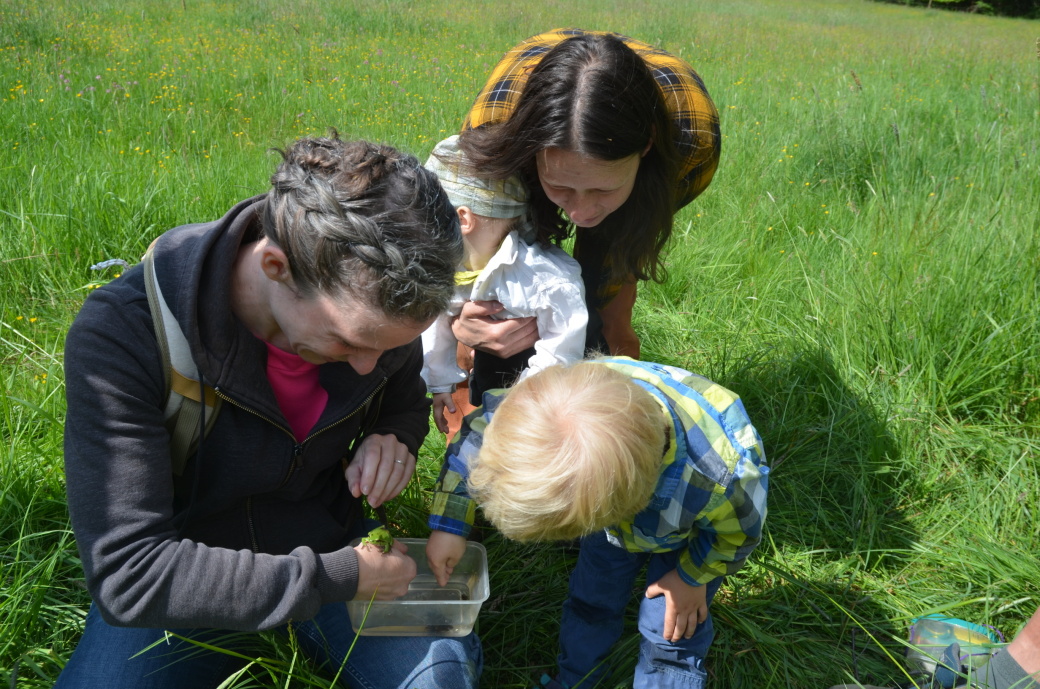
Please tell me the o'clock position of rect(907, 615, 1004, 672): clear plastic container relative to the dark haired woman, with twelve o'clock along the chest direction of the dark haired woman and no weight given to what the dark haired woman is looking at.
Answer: The clear plastic container is roughly at 10 o'clock from the dark haired woman.

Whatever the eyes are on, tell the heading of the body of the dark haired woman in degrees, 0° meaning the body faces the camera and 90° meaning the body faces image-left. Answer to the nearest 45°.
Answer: approximately 0°

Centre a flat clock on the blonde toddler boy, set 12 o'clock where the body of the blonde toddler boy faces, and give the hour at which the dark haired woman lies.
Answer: The dark haired woman is roughly at 4 o'clock from the blonde toddler boy.

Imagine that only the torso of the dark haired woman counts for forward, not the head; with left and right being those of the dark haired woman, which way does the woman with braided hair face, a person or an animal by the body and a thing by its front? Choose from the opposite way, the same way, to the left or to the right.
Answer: to the left

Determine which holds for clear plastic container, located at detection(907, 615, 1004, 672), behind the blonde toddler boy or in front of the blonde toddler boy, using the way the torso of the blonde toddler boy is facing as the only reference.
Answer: behind

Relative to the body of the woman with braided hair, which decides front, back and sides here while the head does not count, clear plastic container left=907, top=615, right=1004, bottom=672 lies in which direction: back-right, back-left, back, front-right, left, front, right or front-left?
front-left

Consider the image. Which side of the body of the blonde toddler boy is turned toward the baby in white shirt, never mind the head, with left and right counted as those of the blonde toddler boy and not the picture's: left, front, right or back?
right

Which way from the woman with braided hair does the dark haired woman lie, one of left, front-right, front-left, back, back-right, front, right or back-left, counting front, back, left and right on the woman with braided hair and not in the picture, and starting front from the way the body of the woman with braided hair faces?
left

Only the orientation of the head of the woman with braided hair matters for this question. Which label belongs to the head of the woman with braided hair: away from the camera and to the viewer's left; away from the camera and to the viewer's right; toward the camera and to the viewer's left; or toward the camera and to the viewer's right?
toward the camera and to the viewer's right

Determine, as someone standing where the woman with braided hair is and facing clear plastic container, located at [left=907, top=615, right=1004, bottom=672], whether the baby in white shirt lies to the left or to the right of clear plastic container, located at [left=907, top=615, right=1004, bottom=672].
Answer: left

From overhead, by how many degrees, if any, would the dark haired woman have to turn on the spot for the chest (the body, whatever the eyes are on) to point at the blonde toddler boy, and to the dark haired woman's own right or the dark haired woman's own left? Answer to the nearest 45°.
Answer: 0° — they already face them
